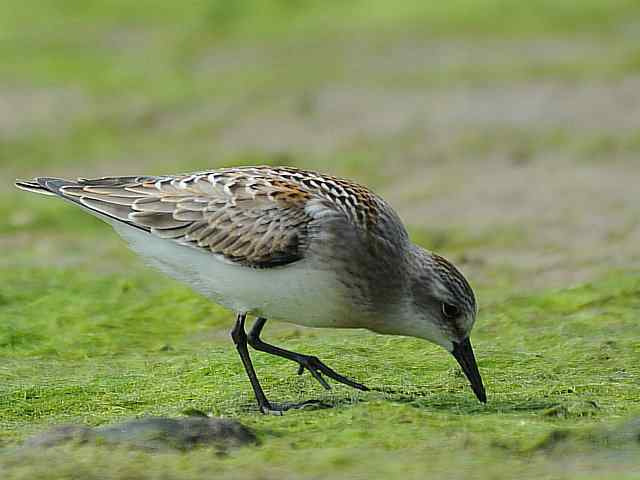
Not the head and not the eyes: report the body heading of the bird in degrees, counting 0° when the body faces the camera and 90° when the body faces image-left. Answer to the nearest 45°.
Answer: approximately 270°
